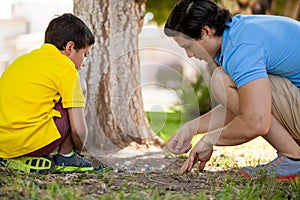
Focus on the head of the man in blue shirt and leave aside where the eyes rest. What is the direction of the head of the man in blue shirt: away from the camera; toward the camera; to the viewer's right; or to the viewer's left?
to the viewer's left

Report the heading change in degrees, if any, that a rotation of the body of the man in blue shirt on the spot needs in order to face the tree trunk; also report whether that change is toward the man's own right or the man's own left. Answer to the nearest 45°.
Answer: approximately 45° to the man's own right

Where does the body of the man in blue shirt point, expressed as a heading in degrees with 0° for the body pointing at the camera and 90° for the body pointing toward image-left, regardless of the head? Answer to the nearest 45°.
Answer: approximately 90°

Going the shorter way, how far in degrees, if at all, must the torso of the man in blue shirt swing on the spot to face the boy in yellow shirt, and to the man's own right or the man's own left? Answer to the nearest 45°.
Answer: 0° — they already face them

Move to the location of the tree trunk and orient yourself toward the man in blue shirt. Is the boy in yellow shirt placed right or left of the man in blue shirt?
right
